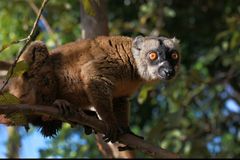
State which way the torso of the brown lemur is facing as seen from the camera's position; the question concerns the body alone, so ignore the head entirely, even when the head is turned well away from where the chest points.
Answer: to the viewer's right

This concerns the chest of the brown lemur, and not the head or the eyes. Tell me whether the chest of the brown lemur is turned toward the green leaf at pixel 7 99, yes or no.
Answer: no
